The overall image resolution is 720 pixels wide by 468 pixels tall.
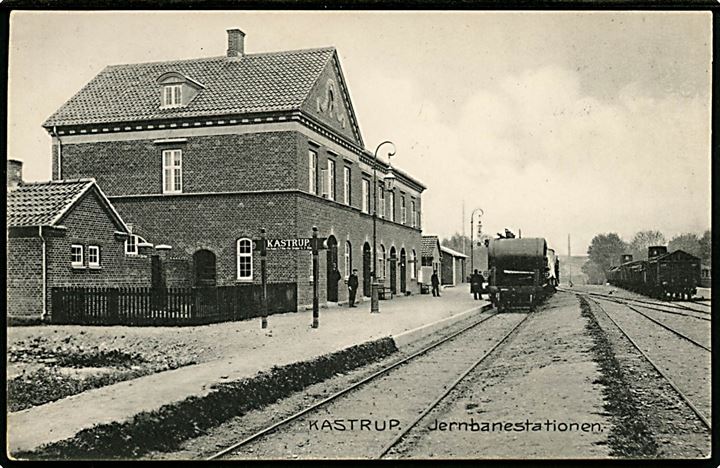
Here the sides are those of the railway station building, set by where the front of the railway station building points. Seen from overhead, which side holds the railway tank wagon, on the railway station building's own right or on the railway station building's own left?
on the railway station building's own left

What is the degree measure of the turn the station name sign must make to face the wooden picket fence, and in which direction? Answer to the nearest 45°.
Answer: approximately 90° to its right

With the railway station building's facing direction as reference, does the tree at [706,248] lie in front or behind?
in front

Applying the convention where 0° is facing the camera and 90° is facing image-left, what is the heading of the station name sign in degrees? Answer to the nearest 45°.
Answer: approximately 0°

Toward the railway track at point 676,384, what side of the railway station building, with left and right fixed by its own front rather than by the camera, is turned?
front

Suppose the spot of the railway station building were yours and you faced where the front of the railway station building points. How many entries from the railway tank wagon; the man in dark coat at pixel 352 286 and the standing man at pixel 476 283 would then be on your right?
0

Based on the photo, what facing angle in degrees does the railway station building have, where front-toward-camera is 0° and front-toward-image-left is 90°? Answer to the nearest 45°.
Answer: approximately 315°

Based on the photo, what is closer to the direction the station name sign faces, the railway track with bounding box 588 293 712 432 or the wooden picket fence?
the railway track
